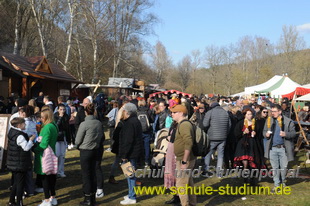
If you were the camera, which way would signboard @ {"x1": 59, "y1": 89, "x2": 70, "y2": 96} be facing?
facing the viewer

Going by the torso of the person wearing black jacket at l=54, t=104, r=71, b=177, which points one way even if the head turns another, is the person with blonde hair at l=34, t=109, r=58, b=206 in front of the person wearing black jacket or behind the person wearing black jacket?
in front

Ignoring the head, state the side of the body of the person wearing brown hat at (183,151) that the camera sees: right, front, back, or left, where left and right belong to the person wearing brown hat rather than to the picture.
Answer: left

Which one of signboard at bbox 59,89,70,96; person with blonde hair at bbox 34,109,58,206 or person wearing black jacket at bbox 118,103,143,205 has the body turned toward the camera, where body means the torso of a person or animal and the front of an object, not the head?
the signboard

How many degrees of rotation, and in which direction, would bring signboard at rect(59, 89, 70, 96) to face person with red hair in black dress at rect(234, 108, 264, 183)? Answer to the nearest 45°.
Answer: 0° — it already faces them

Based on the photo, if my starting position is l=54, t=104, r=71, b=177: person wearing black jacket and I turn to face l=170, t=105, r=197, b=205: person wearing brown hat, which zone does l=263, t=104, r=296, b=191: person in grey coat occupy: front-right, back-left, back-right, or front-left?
front-left

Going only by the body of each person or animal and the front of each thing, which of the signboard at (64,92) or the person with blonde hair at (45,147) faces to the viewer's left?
the person with blonde hair

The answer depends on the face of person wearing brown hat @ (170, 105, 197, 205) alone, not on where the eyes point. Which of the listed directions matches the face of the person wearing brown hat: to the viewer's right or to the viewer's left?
to the viewer's left

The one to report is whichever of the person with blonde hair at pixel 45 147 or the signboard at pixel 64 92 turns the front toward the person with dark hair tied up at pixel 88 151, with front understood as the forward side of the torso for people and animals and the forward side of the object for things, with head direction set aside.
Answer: the signboard

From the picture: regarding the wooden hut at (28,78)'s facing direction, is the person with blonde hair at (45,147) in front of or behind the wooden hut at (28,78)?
in front

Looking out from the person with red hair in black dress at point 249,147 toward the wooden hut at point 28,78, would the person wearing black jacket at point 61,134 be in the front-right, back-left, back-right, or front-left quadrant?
front-left
